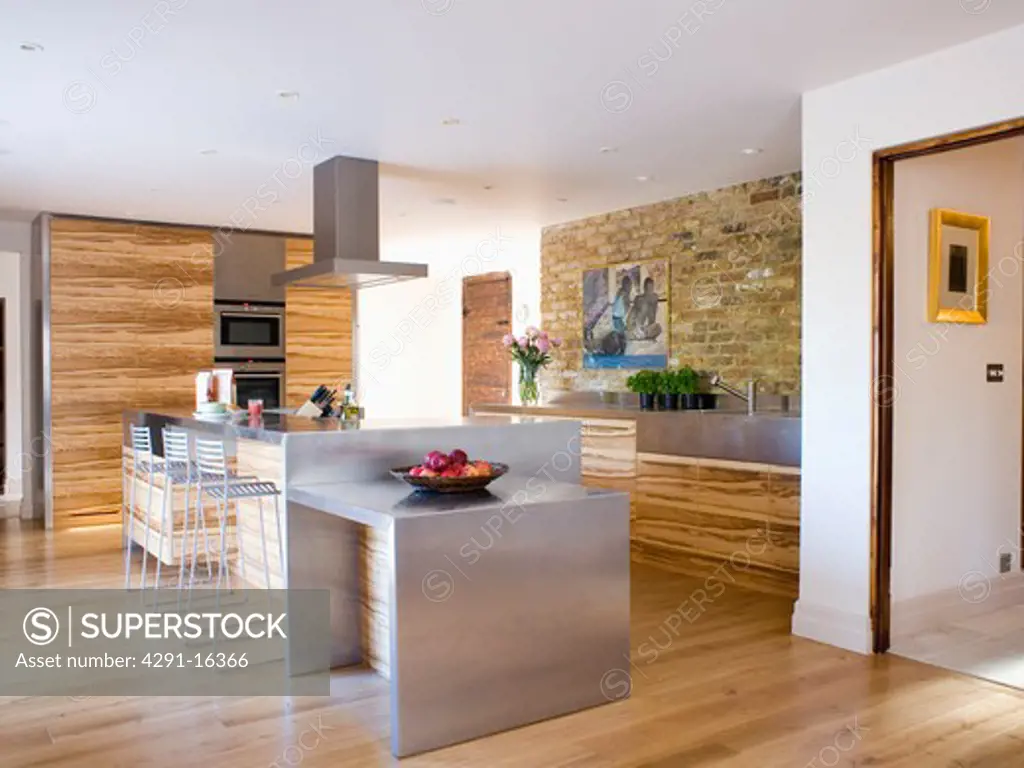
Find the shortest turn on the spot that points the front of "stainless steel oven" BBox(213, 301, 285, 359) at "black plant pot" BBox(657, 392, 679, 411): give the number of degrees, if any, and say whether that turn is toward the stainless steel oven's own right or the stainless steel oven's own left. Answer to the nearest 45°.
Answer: approximately 45° to the stainless steel oven's own left

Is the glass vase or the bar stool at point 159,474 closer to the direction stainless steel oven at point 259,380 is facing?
the bar stool

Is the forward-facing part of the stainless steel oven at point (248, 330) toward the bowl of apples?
yes

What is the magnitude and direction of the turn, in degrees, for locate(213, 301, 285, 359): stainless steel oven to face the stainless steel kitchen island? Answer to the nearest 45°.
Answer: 0° — it already faces it

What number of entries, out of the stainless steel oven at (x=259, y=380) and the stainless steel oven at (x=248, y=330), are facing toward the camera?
2

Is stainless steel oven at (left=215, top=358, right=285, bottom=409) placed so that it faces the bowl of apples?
yes

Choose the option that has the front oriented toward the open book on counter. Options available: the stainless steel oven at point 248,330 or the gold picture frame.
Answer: the stainless steel oven
